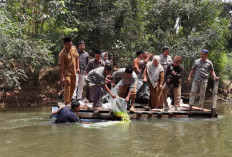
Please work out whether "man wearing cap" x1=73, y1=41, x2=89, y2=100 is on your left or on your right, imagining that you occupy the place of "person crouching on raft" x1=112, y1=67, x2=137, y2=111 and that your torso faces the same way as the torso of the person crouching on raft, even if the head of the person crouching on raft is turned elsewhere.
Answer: on your right

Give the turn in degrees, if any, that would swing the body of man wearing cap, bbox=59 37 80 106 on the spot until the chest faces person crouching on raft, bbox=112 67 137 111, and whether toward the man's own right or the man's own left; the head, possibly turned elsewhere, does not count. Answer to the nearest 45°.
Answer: approximately 45° to the man's own left

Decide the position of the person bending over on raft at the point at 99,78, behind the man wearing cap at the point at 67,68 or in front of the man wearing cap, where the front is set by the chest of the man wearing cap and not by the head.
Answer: in front

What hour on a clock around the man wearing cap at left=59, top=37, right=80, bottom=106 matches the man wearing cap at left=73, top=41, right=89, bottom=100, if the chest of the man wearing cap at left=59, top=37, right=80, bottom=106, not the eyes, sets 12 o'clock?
the man wearing cap at left=73, top=41, right=89, bottom=100 is roughly at 8 o'clock from the man wearing cap at left=59, top=37, right=80, bottom=106.

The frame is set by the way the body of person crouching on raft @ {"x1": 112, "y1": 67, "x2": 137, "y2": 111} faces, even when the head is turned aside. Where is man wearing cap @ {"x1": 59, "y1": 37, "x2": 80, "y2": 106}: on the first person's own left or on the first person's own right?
on the first person's own right

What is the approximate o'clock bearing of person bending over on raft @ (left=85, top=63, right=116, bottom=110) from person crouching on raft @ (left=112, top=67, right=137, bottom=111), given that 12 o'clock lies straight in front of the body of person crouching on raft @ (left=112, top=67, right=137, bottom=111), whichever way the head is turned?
person bending over on raft @ (left=85, top=63, right=116, bottom=110) is roughly at 2 o'clock from person crouching on raft @ (left=112, top=67, right=137, bottom=111).

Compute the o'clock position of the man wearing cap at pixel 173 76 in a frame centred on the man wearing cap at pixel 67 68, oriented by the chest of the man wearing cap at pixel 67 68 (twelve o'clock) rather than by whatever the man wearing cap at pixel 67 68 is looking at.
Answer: the man wearing cap at pixel 173 76 is roughly at 10 o'clock from the man wearing cap at pixel 67 68.

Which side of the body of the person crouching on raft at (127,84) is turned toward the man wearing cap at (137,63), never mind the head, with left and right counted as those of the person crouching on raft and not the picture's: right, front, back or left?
back

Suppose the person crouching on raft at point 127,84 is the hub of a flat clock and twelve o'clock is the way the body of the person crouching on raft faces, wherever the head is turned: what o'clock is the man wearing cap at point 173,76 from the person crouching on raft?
The man wearing cap is roughly at 8 o'clock from the person crouching on raft.

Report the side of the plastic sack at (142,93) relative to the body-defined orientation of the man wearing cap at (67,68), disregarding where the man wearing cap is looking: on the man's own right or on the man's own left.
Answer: on the man's own left
